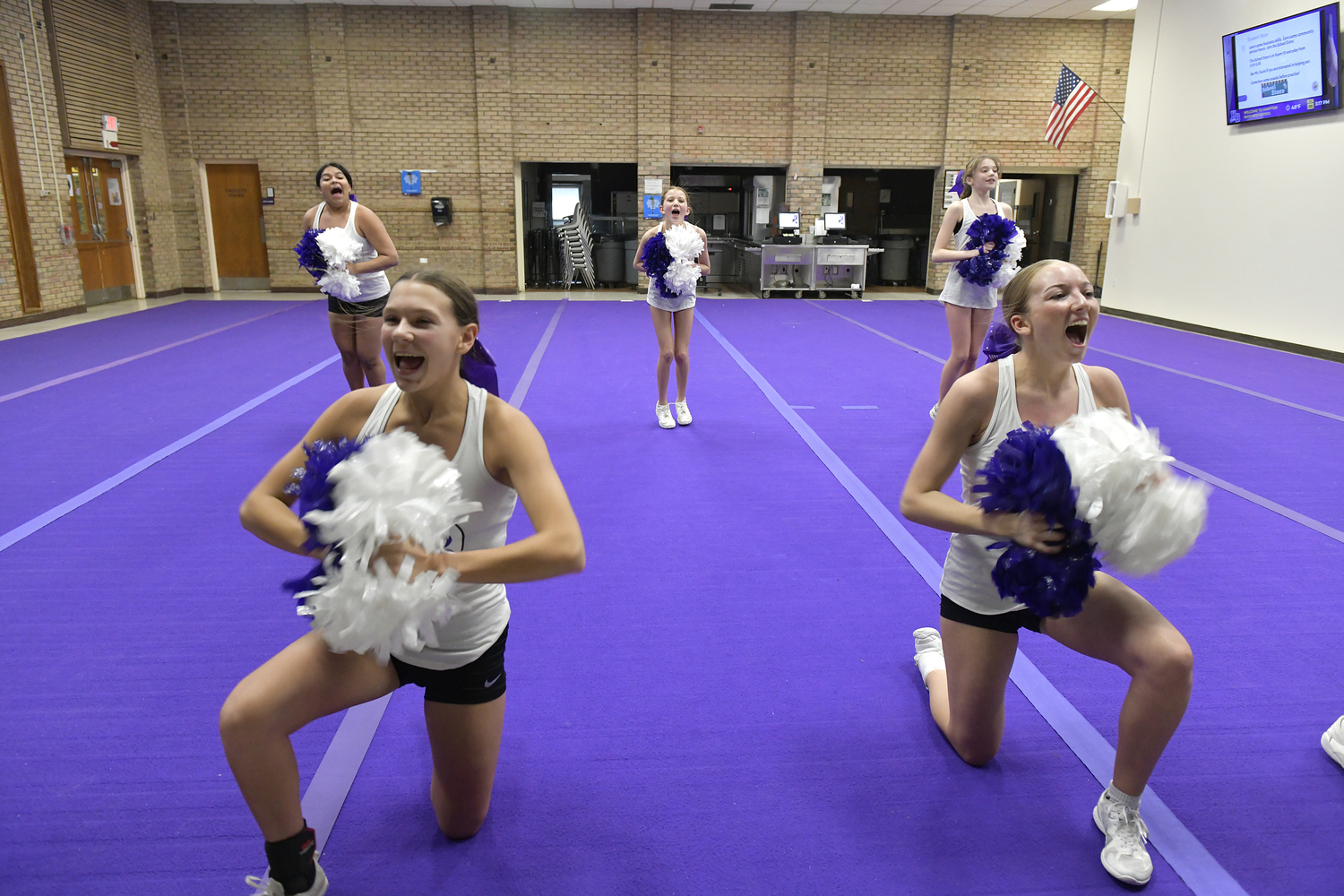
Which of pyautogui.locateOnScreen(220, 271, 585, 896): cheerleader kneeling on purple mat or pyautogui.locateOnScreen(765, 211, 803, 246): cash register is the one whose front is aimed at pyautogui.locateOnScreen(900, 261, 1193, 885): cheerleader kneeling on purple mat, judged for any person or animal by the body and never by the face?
the cash register

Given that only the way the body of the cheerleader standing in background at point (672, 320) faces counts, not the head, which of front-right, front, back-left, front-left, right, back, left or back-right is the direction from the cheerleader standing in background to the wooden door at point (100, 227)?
back-right

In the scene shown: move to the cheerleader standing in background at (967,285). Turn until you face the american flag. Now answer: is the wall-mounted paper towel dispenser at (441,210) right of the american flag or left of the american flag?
left

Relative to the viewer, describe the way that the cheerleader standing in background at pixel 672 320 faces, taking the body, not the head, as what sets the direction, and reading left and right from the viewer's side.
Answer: facing the viewer

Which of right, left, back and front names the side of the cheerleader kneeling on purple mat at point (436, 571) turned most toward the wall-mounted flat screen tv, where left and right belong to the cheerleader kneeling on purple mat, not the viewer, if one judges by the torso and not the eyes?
back

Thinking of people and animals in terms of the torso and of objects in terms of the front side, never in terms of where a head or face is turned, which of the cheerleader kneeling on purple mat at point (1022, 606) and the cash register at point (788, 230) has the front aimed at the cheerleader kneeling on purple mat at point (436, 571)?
the cash register

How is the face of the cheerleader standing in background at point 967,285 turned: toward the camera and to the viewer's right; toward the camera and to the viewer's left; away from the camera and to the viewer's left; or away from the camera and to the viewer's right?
toward the camera and to the viewer's right

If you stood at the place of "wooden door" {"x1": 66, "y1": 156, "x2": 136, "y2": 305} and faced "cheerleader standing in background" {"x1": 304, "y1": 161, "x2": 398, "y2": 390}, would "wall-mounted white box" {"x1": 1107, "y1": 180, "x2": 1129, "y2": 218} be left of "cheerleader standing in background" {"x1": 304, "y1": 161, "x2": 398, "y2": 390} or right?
left

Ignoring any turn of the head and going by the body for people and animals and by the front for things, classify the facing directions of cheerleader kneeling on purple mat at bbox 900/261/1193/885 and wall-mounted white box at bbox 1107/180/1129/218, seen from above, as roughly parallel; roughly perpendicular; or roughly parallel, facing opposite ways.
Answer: roughly perpendicular

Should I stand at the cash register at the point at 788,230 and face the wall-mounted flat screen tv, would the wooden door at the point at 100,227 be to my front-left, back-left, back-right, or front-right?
back-right

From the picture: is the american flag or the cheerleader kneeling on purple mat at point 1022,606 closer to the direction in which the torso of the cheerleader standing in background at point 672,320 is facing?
the cheerleader kneeling on purple mat

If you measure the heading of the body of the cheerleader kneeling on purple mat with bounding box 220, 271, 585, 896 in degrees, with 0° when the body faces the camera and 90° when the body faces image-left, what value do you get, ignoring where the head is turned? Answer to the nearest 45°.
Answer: approximately 45°

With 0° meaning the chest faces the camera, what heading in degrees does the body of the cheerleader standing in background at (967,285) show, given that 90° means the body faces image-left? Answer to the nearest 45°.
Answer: approximately 315°

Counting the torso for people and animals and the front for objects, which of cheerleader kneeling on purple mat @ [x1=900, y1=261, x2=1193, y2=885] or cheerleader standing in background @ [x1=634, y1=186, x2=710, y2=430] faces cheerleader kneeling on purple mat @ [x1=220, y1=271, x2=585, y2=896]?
the cheerleader standing in background

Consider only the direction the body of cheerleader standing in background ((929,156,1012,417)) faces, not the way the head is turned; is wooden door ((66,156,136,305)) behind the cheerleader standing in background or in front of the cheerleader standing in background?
behind

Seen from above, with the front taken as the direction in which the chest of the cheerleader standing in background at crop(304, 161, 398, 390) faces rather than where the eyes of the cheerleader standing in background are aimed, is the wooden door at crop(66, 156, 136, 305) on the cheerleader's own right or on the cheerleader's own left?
on the cheerleader's own right

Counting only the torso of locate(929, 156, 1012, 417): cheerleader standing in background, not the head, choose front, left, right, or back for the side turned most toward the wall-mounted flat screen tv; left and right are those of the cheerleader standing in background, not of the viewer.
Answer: left
